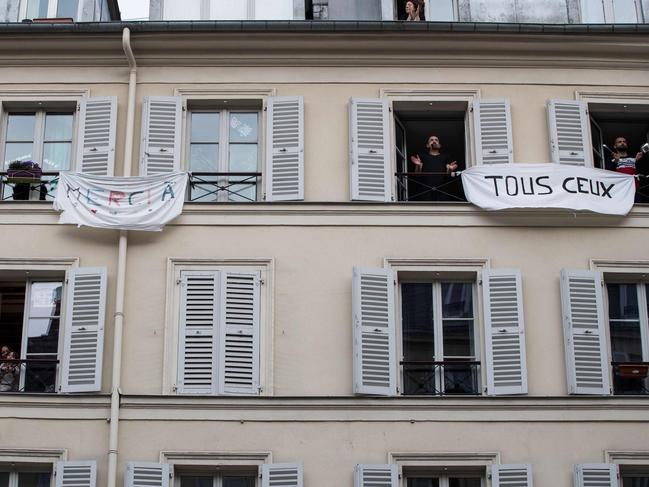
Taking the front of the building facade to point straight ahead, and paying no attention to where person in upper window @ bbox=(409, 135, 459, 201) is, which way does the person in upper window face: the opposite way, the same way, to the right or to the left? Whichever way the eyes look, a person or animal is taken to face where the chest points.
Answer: the same way

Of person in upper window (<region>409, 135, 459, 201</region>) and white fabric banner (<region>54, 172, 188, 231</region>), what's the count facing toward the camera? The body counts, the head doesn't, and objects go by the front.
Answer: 2

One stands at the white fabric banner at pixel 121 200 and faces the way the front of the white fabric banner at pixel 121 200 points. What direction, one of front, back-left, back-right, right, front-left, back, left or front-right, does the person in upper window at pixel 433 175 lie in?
left

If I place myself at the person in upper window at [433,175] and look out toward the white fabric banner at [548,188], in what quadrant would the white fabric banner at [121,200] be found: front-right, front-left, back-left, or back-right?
back-right

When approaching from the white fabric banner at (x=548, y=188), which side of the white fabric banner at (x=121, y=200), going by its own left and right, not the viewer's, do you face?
left

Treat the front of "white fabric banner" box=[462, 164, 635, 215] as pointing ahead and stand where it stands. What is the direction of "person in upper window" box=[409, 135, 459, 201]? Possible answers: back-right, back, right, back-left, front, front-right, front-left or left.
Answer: right

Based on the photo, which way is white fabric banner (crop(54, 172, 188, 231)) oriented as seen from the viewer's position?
toward the camera

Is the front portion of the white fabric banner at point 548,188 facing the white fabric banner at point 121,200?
no

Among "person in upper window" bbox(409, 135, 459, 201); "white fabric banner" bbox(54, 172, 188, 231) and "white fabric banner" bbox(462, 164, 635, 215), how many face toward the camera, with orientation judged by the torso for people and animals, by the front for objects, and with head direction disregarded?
3

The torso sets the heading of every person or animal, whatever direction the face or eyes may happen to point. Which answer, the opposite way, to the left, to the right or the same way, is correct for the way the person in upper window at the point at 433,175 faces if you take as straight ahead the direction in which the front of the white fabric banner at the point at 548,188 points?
the same way

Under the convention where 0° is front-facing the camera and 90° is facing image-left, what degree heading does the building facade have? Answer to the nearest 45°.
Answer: approximately 0°

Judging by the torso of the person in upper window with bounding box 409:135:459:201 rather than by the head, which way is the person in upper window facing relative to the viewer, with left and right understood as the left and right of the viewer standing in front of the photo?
facing the viewer
